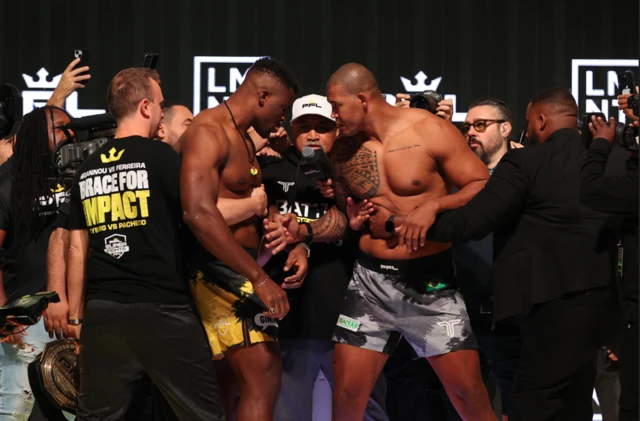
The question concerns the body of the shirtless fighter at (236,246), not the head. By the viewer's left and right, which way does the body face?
facing to the right of the viewer

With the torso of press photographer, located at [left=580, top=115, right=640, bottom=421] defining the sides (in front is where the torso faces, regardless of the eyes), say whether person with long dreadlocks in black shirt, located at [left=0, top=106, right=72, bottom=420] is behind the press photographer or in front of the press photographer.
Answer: in front

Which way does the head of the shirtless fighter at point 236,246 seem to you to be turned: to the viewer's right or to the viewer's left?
to the viewer's right

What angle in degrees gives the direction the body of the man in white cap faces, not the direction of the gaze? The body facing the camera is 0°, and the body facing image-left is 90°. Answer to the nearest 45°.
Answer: approximately 0°

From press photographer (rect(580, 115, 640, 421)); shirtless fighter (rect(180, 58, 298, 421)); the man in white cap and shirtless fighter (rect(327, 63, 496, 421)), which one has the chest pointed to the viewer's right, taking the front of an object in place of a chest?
shirtless fighter (rect(180, 58, 298, 421))

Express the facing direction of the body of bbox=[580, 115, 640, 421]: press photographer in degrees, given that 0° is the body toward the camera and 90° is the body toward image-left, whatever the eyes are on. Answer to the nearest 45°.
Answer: approximately 90°

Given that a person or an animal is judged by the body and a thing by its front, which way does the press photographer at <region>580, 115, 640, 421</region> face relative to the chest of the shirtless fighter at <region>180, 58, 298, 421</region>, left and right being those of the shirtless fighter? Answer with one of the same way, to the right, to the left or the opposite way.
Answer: the opposite way

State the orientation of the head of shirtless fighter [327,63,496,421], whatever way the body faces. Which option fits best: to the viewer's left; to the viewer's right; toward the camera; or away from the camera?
to the viewer's left
